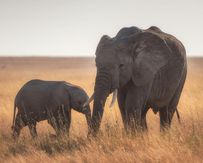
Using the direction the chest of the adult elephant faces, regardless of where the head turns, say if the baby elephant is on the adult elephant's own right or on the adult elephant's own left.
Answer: on the adult elephant's own right

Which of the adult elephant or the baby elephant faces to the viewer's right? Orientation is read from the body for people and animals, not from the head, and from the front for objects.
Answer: the baby elephant

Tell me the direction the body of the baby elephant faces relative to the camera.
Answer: to the viewer's right

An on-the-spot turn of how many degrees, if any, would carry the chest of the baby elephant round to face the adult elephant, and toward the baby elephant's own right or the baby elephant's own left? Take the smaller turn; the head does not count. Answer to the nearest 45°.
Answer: approximately 45° to the baby elephant's own right

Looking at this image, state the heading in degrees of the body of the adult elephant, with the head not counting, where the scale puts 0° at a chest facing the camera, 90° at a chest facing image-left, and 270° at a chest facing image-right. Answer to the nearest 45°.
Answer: approximately 45°

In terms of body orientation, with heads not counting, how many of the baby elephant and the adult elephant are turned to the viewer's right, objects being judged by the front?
1
